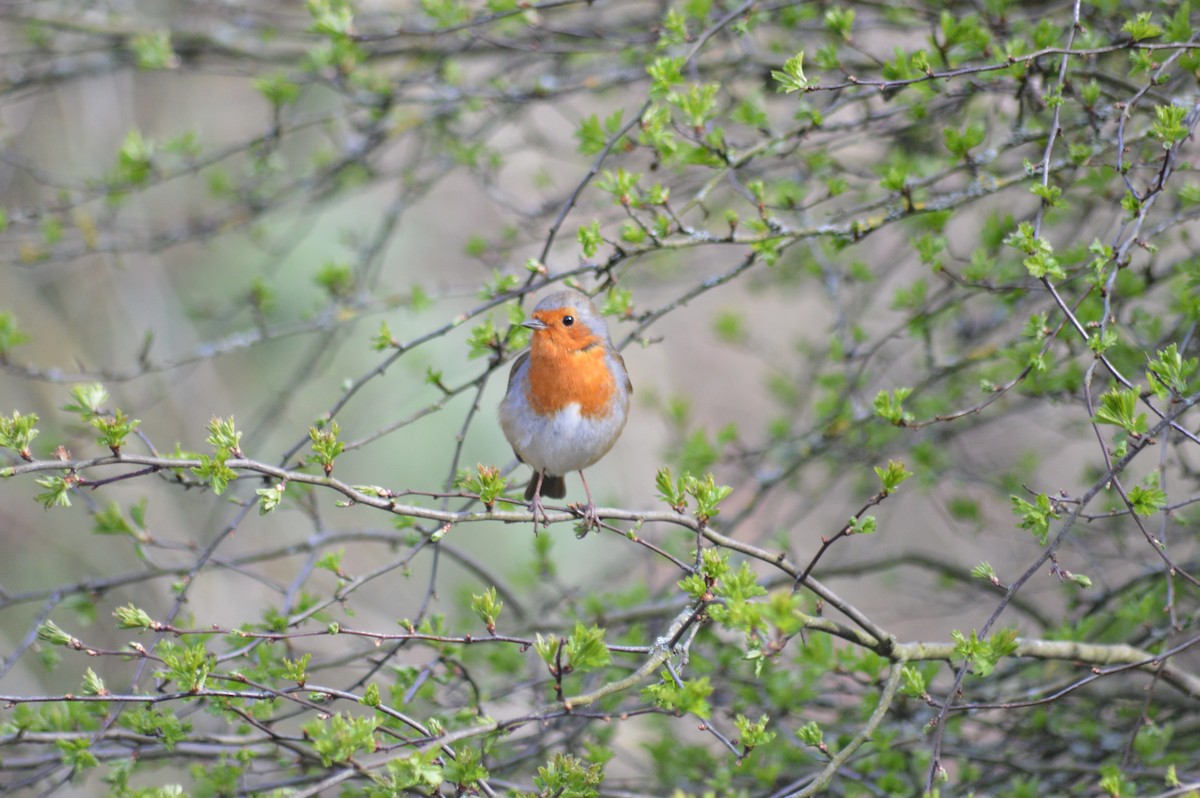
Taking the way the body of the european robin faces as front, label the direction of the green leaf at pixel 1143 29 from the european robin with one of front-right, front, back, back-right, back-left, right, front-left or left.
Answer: front-left

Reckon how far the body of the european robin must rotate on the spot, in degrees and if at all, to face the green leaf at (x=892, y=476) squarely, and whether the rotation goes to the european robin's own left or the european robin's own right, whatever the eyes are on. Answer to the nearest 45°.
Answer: approximately 45° to the european robin's own left

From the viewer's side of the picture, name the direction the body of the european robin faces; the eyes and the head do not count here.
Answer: toward the camera
